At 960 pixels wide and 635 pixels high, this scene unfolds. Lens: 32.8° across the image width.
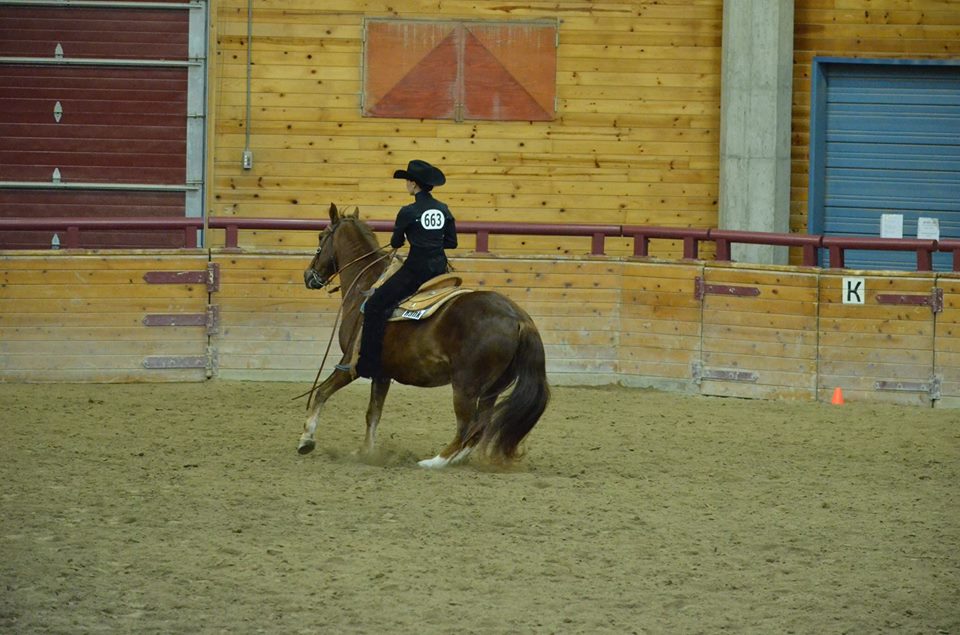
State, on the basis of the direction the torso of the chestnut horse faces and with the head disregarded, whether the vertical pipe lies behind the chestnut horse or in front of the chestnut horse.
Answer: in front

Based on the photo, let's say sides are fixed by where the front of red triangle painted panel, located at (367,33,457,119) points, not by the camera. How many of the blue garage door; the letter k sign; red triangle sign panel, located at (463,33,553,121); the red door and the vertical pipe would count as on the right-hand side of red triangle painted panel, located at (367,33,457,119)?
2

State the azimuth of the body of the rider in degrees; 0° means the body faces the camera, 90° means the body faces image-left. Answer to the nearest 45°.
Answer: approximately 135°

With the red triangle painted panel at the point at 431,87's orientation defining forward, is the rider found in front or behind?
in front

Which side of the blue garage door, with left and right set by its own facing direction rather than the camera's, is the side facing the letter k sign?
front

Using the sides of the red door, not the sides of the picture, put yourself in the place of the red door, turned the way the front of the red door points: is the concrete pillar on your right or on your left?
on your left

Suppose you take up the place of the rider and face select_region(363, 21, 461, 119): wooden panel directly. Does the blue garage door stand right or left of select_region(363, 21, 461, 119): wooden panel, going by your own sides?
right

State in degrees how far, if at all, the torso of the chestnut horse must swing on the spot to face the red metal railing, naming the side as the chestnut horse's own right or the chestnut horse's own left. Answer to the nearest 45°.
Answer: approximately 45° to the chestnut horse's own right

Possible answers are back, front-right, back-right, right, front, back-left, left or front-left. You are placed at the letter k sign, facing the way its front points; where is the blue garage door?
back

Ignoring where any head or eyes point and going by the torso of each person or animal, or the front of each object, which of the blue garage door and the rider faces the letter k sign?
the blue garage door

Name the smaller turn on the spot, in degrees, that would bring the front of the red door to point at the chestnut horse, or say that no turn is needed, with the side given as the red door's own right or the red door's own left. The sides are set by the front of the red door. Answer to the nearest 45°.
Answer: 0° — it already faces it

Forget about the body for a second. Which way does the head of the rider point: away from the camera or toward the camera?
away from the camera

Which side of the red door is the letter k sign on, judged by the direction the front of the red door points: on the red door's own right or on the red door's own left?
on the red door's own left

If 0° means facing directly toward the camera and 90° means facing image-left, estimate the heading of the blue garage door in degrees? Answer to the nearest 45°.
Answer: approximately 0°
